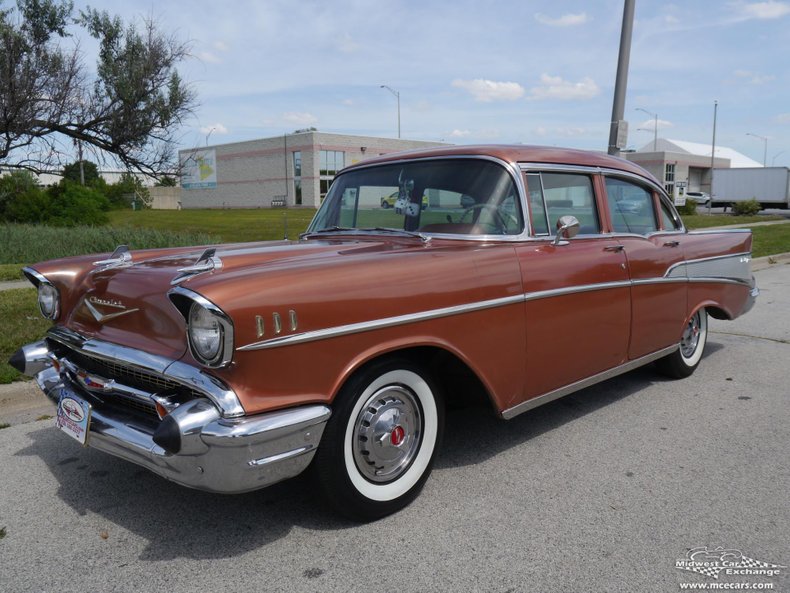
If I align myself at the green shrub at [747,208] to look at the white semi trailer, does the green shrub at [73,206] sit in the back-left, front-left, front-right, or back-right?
back-left

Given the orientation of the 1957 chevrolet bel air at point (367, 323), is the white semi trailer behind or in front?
behind

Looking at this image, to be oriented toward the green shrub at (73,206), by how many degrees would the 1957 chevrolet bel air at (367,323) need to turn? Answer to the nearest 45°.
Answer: approximately 90° to its right

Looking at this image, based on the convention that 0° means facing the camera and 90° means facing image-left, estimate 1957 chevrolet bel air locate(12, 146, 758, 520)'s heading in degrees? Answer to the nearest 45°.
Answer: approximately 45°

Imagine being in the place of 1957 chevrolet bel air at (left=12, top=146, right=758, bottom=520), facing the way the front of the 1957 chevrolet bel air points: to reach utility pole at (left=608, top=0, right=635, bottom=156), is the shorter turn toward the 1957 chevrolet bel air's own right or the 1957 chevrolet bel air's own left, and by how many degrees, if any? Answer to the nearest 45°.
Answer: approximately 180°

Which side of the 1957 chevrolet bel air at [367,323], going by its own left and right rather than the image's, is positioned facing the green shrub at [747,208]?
back

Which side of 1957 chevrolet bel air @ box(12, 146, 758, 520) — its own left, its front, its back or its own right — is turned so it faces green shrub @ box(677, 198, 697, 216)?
back
